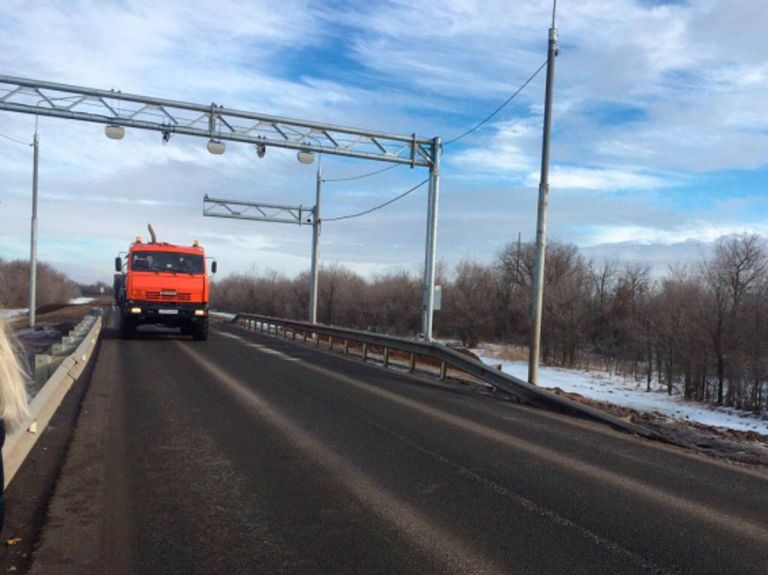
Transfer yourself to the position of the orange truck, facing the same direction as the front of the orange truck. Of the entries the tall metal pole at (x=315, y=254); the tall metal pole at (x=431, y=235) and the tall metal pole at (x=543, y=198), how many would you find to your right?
0

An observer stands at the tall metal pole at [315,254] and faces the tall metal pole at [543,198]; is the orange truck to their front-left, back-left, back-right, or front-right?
front-right

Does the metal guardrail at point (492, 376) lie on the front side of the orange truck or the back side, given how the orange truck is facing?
on the front side

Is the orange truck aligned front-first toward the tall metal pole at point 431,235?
no

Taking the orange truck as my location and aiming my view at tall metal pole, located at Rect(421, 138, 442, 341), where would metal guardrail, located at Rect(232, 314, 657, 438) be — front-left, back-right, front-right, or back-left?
front-right

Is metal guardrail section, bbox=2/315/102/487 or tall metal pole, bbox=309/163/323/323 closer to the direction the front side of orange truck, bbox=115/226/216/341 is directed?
the metal guardrail section

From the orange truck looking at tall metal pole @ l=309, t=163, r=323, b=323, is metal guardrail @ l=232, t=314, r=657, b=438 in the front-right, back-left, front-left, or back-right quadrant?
back-right

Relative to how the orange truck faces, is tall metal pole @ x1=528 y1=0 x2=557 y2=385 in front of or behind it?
in front

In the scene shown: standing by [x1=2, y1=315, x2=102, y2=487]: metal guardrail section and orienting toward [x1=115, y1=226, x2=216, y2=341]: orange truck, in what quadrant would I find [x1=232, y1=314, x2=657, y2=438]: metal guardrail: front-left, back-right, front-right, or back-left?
front-right

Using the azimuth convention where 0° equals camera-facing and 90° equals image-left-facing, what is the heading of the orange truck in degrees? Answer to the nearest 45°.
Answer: approximately 0°

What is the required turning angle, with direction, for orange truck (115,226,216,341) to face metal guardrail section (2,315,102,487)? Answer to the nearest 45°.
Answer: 0° — it already faces it

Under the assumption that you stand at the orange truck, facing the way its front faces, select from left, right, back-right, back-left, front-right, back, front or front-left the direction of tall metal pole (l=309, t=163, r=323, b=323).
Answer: back-left

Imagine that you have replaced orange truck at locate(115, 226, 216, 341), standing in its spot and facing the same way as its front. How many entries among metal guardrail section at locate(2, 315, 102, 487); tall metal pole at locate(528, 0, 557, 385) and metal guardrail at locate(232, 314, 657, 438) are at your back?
0
